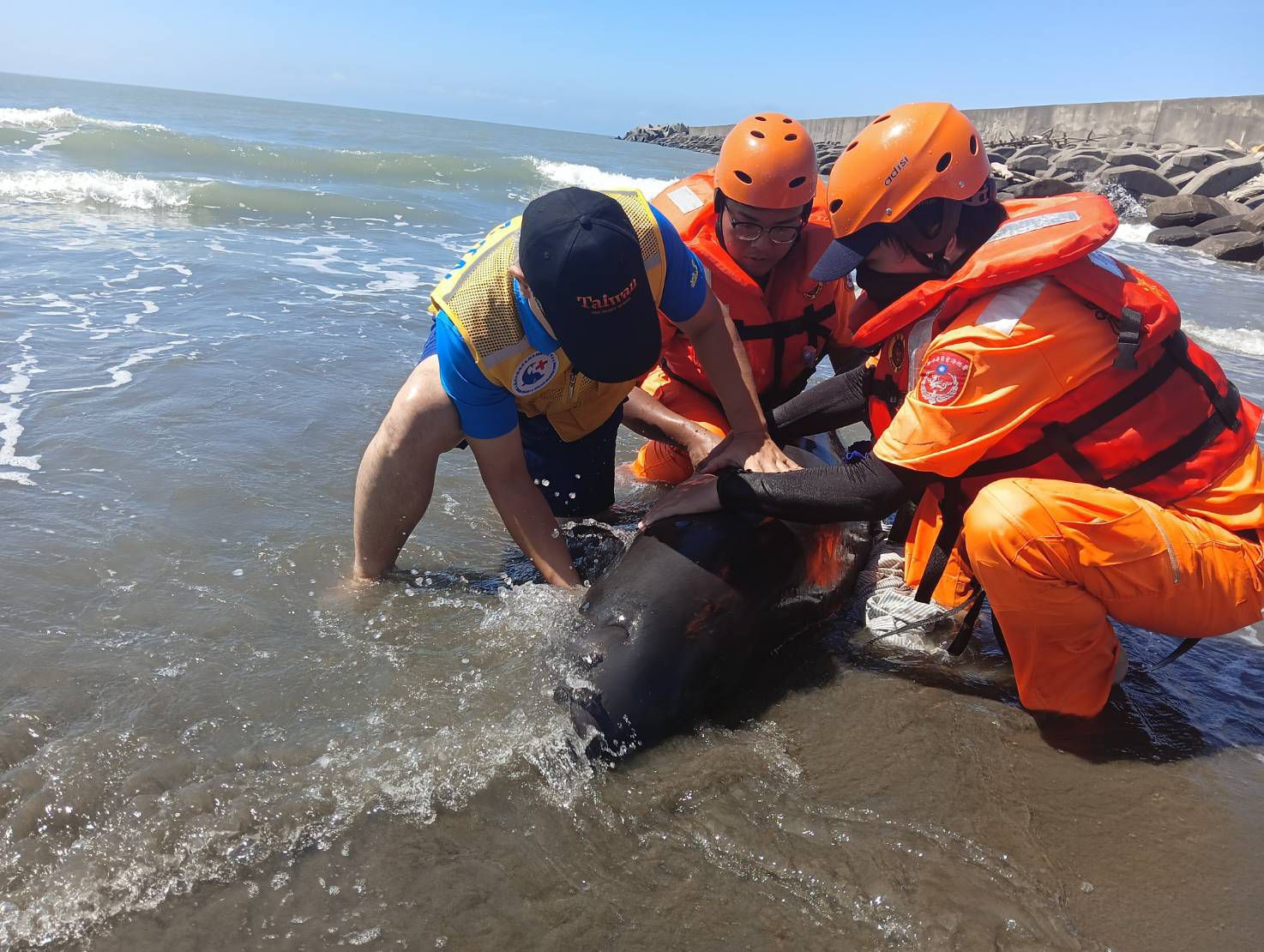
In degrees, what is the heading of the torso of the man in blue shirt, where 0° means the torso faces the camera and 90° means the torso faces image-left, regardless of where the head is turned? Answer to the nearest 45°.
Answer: approximately 315°

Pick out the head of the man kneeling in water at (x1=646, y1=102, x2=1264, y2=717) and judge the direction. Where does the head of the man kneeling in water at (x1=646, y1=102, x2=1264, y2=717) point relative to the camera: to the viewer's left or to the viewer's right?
to the viewer's left

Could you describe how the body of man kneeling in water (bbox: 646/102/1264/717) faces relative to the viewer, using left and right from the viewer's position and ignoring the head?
facing to the left of the viewer

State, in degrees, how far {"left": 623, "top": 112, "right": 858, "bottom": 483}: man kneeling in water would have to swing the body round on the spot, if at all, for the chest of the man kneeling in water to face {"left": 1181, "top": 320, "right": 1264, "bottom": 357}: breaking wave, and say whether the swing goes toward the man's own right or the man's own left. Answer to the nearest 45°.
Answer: approximately 135° to the man's own left

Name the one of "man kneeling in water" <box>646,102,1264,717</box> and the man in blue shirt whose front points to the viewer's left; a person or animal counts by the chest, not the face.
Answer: the man kneeling in water

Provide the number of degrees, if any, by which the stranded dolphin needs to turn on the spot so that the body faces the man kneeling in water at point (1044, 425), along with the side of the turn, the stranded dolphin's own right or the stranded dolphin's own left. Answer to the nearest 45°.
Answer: approximately 135° to the stranded dolphin's own left
